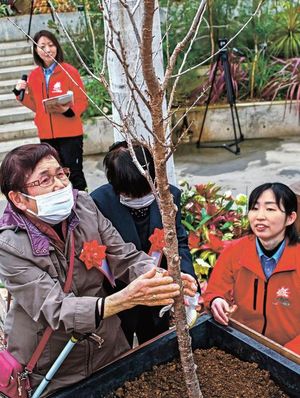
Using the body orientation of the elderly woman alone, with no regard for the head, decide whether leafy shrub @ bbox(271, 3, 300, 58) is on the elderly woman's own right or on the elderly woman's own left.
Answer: on the elderly woman's own left

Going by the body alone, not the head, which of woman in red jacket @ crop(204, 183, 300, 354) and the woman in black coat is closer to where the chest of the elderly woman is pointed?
the woman in red jacket

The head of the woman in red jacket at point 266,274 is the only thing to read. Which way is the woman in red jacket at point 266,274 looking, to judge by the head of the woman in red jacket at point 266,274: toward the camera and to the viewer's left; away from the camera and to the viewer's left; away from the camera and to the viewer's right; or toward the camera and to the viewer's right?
toward the camera and to the viewer's left

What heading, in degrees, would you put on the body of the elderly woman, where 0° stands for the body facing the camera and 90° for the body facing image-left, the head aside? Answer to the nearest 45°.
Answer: approximately 315°

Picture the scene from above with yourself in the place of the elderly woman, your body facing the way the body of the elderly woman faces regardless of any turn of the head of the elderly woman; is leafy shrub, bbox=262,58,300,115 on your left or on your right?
on your left

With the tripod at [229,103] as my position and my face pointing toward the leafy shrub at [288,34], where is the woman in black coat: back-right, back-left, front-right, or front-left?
back-right

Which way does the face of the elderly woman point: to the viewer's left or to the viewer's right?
to the viewer's right

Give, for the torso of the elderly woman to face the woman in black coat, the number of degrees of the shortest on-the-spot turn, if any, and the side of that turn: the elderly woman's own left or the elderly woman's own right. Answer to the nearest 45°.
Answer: approximately 90° to the elderly woman's own left

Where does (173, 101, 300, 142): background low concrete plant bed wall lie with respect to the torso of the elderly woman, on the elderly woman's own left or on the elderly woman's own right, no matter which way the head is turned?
on the elderly woman's own left

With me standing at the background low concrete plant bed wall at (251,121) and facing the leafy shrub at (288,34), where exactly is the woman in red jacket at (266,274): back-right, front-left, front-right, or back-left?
back-right

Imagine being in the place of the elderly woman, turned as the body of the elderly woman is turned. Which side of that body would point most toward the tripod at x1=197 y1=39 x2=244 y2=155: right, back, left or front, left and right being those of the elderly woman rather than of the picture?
left
